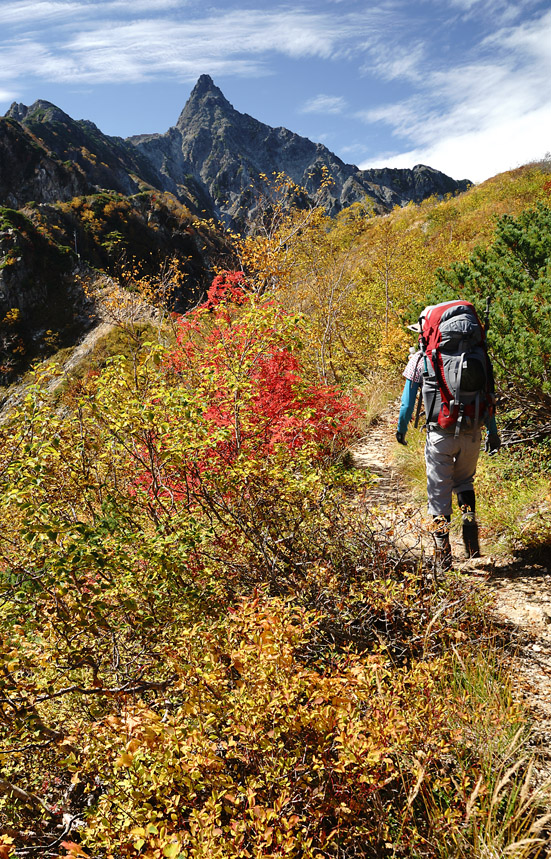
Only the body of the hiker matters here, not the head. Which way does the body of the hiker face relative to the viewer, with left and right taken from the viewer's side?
facing away from the viewer and to the left of the viewer
